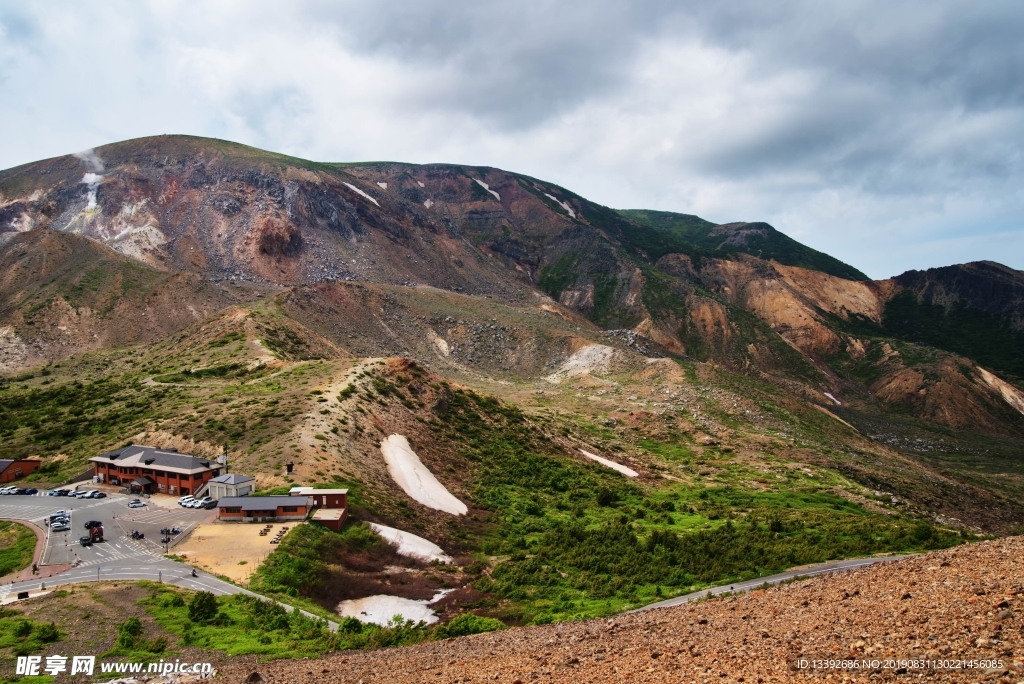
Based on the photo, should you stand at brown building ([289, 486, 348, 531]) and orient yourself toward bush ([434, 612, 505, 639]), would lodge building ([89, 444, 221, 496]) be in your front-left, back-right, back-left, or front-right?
back-right

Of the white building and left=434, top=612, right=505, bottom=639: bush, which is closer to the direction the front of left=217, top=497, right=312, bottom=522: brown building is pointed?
the bush

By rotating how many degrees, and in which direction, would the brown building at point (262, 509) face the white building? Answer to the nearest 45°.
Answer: approximately 135° to its right

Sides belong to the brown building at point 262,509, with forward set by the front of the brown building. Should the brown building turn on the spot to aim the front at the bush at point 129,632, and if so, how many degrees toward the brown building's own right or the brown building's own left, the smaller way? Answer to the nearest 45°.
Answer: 0° — it already faces it

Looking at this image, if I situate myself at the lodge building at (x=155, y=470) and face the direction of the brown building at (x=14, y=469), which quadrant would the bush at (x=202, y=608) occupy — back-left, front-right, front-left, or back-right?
back-left

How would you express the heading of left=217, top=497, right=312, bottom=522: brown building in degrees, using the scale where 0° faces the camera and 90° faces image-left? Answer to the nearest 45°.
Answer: approximately 0°

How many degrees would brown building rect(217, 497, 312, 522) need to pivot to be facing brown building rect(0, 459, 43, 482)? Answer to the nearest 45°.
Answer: approximately 135° to its right

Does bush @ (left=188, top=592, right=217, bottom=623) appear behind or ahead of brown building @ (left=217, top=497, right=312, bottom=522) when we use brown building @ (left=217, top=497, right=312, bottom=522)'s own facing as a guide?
ahead

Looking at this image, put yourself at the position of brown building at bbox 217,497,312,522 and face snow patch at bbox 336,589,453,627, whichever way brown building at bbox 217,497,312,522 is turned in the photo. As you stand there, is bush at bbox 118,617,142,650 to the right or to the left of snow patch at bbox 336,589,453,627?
right

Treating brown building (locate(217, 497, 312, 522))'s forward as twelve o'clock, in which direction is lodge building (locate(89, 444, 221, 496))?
The lodge building is roughly at 5 o'clock from the brown building.
